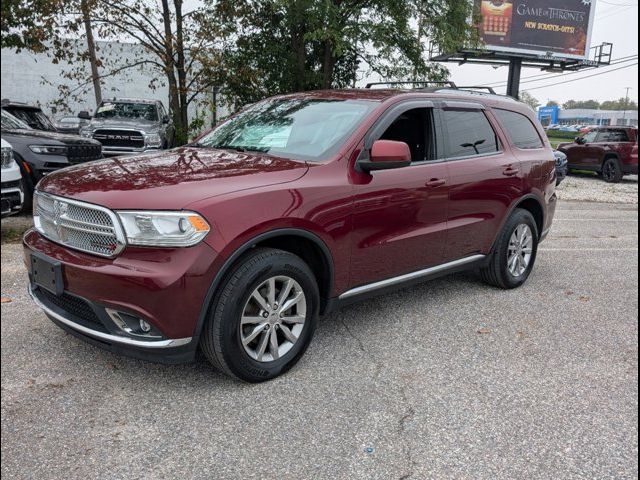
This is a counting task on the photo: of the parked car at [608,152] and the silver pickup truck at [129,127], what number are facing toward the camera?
1

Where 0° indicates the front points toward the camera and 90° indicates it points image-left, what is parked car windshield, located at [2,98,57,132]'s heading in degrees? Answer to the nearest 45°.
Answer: approximately 315°

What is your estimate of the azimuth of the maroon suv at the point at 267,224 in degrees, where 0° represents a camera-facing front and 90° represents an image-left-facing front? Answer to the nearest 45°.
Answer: approximately 45°

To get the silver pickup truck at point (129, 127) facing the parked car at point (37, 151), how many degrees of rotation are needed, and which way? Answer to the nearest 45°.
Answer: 0° — it already faces it

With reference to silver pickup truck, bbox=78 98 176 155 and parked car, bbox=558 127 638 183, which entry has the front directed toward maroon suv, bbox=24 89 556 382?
the silver pickup truck

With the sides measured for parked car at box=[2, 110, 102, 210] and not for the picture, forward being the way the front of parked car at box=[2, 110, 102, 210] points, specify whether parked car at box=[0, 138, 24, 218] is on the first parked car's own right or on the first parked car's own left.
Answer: on the first parked car's own right

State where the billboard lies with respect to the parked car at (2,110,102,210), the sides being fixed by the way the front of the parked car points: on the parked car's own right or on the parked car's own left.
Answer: on the parked car's own left

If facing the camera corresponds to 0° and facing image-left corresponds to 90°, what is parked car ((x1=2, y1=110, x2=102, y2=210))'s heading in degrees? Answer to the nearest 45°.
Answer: approximately 315°

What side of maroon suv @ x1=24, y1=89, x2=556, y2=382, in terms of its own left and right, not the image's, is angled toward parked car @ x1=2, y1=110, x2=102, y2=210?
right
